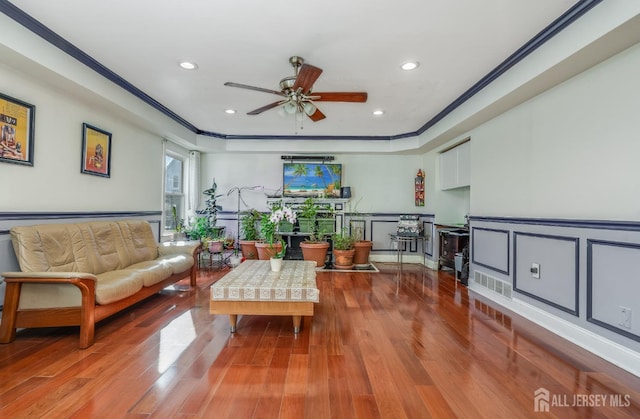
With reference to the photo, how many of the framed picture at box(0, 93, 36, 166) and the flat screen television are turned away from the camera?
0

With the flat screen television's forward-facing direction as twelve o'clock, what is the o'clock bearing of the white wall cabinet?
The white wall cabinet is roughly at 10 o'clock from the flat screen television.

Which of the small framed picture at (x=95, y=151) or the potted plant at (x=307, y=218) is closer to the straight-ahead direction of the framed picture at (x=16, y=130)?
the potted plant

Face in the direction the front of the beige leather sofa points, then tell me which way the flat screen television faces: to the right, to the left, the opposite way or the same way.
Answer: to the right

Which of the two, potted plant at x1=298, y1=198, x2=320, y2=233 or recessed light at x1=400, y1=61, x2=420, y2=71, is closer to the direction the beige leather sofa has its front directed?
the recessed light

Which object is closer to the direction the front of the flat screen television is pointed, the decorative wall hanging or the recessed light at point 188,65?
the recessed light

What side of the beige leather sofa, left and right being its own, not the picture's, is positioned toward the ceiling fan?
front

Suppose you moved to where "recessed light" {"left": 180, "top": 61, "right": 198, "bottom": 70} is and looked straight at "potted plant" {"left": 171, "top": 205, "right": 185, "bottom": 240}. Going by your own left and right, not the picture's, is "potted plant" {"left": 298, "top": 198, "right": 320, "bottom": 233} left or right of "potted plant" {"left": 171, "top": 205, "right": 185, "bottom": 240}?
right

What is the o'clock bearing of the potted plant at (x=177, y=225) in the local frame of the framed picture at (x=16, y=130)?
The potted plant is roughly at 9 o'clock from the framed picture.

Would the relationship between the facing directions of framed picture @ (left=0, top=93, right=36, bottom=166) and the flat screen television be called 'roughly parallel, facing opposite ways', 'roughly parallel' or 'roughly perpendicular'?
roughly perpendicular

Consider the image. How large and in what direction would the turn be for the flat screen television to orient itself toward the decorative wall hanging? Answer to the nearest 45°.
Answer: approximately 90° to its left

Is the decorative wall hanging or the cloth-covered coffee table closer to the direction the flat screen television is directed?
the cloth-covered coffee table

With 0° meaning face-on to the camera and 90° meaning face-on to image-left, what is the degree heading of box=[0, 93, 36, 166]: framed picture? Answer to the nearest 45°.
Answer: approximately 315°
